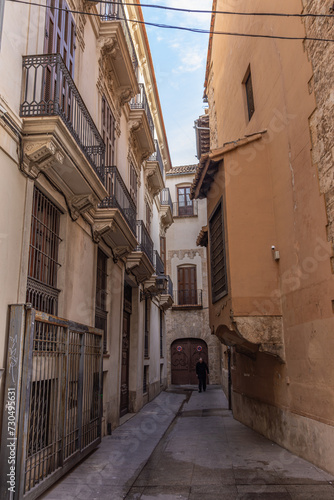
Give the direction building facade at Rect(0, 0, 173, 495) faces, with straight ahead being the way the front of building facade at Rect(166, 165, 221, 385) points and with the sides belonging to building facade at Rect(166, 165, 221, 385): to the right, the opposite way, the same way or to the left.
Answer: to the left

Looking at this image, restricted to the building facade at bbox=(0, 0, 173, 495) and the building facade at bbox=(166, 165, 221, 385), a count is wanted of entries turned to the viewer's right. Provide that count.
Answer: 1

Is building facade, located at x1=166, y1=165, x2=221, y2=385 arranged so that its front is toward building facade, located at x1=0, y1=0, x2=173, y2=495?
yes

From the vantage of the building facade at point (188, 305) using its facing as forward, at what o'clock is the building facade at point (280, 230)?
the building facade at point (280, 230) is roughly at 12 o'clock from the building facade at point (188, 305).

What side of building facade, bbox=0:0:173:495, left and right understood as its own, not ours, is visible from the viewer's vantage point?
right

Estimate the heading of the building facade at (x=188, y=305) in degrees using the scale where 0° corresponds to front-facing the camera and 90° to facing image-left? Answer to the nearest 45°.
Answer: approximately 0°

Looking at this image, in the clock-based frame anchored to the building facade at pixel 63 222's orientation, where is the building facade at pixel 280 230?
the building facade at pixel 280 230 is roughly at 12 o'clock from the building facade at pixel 63 222.

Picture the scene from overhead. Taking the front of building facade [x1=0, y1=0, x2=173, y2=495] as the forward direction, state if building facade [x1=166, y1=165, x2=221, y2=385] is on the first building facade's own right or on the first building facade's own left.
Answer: on the first building facade's own left
